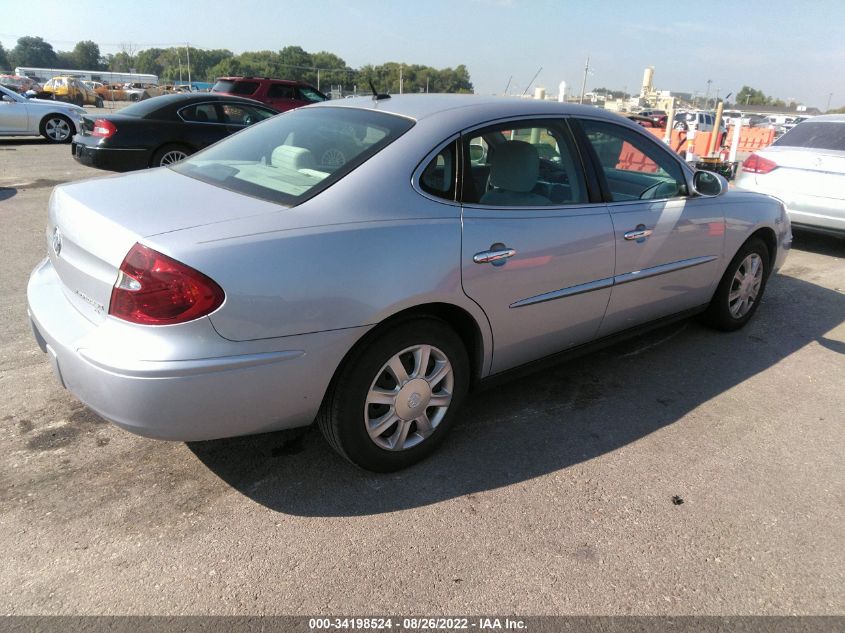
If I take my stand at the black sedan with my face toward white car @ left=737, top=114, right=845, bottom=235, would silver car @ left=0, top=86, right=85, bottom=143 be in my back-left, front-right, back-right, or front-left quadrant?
back-left

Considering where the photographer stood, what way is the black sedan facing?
facing away from the viewer and to the right of the viewer

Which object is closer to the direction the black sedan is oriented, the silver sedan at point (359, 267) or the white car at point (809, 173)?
the white car

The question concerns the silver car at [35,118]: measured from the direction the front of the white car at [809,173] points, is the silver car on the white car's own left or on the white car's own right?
on the white car's own left

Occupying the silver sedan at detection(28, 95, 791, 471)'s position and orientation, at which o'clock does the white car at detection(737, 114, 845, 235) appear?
The white car is roughly at 12 o'clock from the silver sedan.

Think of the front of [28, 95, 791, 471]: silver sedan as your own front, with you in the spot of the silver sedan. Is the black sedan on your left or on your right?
on your left

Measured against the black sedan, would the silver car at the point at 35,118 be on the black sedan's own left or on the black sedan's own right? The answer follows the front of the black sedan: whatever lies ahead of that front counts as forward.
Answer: on the black sedan's own left

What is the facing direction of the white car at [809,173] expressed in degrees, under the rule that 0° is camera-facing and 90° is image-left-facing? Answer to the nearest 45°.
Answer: approximately 225°

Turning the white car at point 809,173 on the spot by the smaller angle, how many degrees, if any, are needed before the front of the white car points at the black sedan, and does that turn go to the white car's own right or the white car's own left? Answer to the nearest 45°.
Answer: approximately 135° to the white car's own left

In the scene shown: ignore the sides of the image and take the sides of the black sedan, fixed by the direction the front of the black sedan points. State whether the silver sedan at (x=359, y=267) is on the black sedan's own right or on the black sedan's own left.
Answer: on the black sedan's own right

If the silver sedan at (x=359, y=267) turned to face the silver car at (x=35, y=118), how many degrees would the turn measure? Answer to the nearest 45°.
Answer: approximately 90° to its left

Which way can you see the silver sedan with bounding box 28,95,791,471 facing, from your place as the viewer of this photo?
facing away from the viewer and to the right of the viewer
